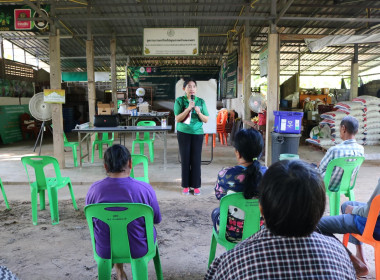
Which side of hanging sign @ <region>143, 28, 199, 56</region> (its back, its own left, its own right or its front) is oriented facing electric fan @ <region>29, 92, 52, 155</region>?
right

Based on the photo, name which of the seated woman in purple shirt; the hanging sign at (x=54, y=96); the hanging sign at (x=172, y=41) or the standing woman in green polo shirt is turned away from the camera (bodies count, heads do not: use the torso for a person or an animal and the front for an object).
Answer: the seated woman in purple shirt

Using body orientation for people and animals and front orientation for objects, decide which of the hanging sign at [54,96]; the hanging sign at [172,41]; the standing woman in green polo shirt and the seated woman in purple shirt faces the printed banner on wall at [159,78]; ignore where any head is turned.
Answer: the seated woman in purple shirt

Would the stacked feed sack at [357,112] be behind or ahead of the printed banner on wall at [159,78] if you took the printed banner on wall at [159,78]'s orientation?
ahead

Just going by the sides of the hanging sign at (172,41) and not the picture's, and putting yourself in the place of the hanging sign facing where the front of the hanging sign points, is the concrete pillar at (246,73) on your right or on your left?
on your left

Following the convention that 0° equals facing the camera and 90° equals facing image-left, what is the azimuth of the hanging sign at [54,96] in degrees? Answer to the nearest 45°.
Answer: approximately 0°

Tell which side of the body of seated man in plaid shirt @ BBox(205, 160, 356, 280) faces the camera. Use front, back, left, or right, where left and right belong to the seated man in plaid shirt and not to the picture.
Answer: back

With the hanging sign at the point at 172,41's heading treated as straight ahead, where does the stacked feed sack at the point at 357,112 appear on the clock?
The stacked feed sack is roughly at 9 o'clock from the hanging sign.

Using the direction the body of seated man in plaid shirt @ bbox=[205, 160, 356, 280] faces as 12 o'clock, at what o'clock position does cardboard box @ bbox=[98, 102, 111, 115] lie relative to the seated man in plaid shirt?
The cardboard box is roughly at 11 o'clock from the seated man in plaid shirt.

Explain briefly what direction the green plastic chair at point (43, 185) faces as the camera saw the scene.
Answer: facing away from the viewer and to the right of the viewer

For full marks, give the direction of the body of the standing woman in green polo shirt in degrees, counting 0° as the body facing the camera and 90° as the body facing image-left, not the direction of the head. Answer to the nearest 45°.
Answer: approximately 0°

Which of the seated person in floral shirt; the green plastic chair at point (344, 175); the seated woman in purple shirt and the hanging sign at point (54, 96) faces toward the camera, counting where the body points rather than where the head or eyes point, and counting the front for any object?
the hanging sign

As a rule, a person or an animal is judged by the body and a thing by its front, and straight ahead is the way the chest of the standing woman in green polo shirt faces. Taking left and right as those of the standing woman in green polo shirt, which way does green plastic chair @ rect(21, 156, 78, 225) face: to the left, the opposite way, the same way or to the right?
the opposite way

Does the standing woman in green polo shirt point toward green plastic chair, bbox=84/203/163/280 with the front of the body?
yes

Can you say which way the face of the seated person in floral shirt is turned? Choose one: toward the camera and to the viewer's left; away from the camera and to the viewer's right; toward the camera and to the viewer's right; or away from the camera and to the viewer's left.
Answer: away from the camera and to the viewer's left

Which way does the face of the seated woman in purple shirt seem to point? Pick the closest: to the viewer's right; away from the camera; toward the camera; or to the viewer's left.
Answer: away from the camera

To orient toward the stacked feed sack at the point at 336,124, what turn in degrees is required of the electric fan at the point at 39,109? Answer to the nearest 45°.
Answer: approximately 45° to its left

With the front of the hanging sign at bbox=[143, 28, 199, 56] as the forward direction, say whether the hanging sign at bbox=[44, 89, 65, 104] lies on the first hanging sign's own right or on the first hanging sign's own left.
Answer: on the first hanging sign's own right

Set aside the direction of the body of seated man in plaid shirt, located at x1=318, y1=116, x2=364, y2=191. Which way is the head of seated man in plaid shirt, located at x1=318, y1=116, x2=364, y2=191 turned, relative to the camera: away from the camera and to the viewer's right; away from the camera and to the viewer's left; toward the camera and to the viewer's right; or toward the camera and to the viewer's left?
away from the camera and to the viewer's left
